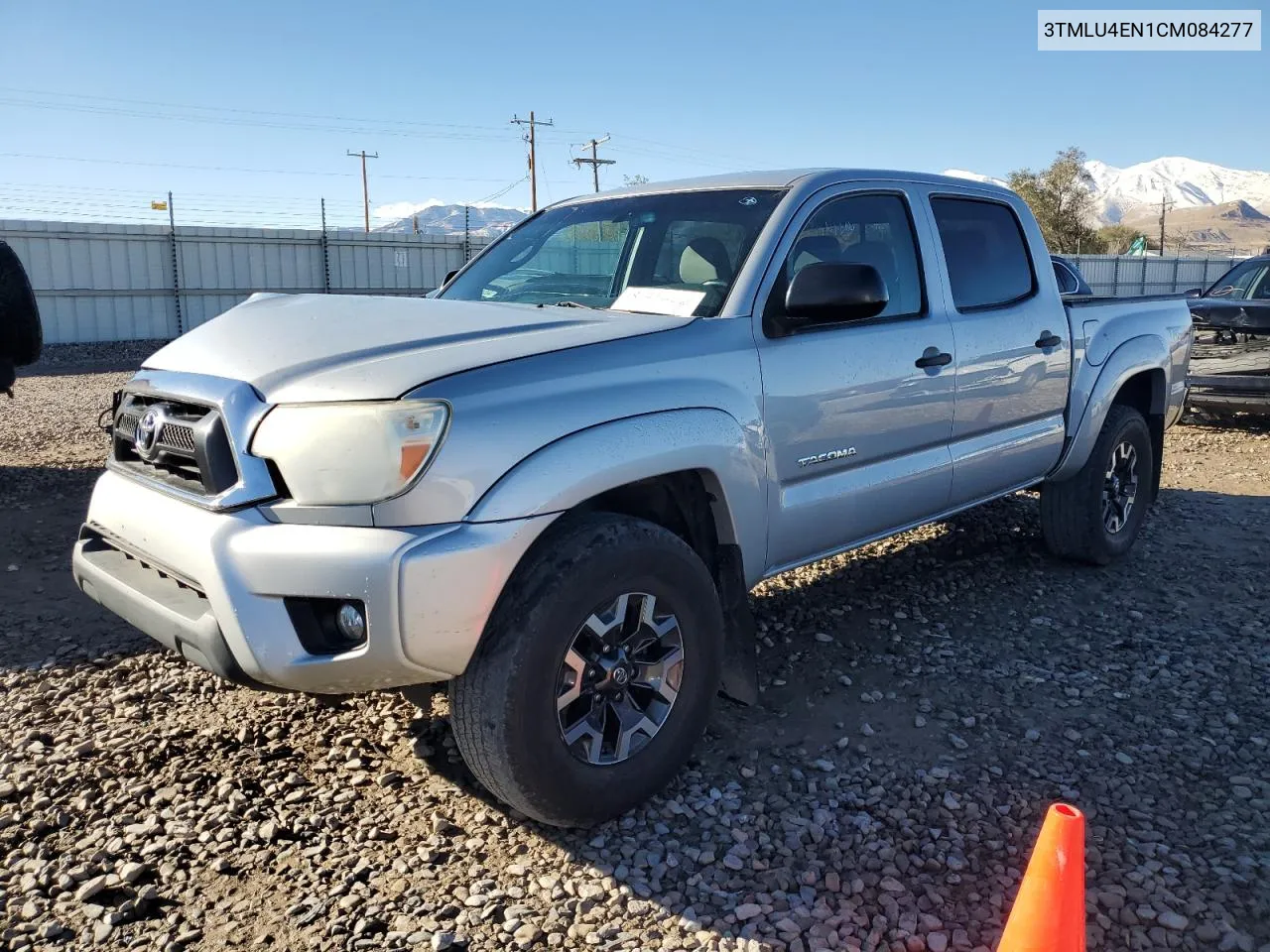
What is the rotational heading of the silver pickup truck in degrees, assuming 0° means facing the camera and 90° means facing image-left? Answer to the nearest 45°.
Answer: approximately 45°

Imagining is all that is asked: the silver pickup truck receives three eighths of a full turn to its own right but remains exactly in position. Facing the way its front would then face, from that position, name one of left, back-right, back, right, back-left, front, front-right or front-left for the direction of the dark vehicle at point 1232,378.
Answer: front-right

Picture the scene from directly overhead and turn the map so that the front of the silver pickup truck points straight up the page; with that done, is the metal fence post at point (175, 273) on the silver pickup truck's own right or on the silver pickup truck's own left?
on the silver pickup truck's own right

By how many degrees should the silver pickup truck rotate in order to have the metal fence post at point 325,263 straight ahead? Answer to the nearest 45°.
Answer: approximately 135° to its right

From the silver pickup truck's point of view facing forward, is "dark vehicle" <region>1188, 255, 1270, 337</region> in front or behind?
behind

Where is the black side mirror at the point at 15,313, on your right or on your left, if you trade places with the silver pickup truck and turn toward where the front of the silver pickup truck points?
on your right

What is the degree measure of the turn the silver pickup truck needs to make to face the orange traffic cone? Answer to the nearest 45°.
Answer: approximately 90° to its left
